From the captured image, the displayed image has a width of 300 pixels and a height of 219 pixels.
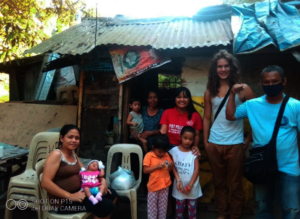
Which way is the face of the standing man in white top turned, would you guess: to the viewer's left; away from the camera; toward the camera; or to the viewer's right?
toward the camera

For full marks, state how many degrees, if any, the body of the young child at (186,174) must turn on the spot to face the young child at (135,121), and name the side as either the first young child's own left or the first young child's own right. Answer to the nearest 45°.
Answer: approximately 135° to the first young child's own right

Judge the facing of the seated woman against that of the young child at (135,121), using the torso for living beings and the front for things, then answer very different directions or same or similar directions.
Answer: same or similar directions

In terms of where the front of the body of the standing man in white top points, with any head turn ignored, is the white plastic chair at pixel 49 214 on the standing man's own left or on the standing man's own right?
on the standing man's own right

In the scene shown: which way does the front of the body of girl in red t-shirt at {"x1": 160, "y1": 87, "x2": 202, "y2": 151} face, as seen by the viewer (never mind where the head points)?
toward the camera

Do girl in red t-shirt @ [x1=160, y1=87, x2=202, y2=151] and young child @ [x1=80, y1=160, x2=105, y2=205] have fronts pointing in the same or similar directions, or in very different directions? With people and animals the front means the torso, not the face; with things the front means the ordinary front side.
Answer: same or similar directions

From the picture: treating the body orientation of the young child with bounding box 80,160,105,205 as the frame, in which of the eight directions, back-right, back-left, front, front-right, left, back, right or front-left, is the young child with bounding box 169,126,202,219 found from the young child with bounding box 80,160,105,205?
left

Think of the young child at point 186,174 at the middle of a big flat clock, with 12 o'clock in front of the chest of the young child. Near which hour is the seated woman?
The seated woman is roughly at 2 o'clock from the young child.

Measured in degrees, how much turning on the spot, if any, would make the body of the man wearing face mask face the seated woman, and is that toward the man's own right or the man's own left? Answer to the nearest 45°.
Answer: approximately 90° to the man's own right

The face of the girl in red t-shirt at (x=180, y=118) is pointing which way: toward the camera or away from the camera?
toward the camera

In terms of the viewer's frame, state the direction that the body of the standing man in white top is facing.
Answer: toward the camera

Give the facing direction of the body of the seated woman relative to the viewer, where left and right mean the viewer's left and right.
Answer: facing the viewer and to the right of the viewer

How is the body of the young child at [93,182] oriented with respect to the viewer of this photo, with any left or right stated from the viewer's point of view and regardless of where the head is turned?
facing the viewer
